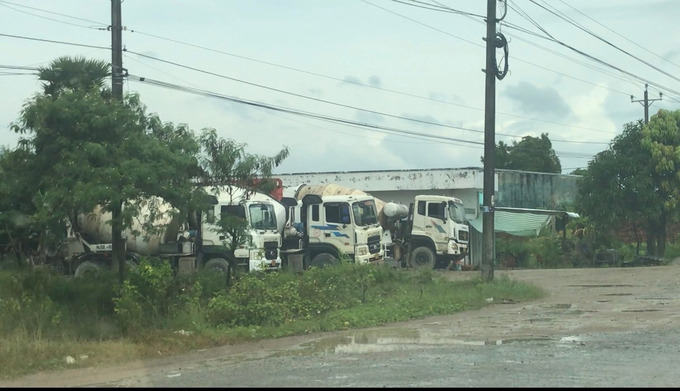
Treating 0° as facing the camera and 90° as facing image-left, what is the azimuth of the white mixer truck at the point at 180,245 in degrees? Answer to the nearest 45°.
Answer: approximately 315°

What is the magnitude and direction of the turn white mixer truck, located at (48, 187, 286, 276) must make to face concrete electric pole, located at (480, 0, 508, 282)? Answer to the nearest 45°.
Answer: approximately 45° to its left

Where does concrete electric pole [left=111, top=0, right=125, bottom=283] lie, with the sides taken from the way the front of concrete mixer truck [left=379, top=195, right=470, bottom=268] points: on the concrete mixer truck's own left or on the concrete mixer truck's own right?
on the concrete mixer truck's own right

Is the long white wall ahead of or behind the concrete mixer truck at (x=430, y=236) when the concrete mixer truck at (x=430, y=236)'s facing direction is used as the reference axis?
behind

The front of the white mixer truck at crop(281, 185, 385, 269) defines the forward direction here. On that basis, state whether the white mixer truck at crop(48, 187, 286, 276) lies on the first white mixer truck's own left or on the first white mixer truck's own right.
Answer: on the first white mixer truck's own right

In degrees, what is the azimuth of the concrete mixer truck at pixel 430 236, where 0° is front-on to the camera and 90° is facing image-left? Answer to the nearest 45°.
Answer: approximately 315°

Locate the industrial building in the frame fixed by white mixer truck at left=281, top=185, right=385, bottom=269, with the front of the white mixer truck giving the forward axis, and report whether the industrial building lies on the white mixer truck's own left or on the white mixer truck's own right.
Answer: on the white mixer truck's own left

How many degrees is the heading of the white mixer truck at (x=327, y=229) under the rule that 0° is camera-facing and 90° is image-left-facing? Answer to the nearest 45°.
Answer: approximately 315°

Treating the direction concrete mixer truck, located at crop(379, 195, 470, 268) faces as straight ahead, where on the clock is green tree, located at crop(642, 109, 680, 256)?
The green tree is roughly at 10 o'clock from the concrete mixer truck.
